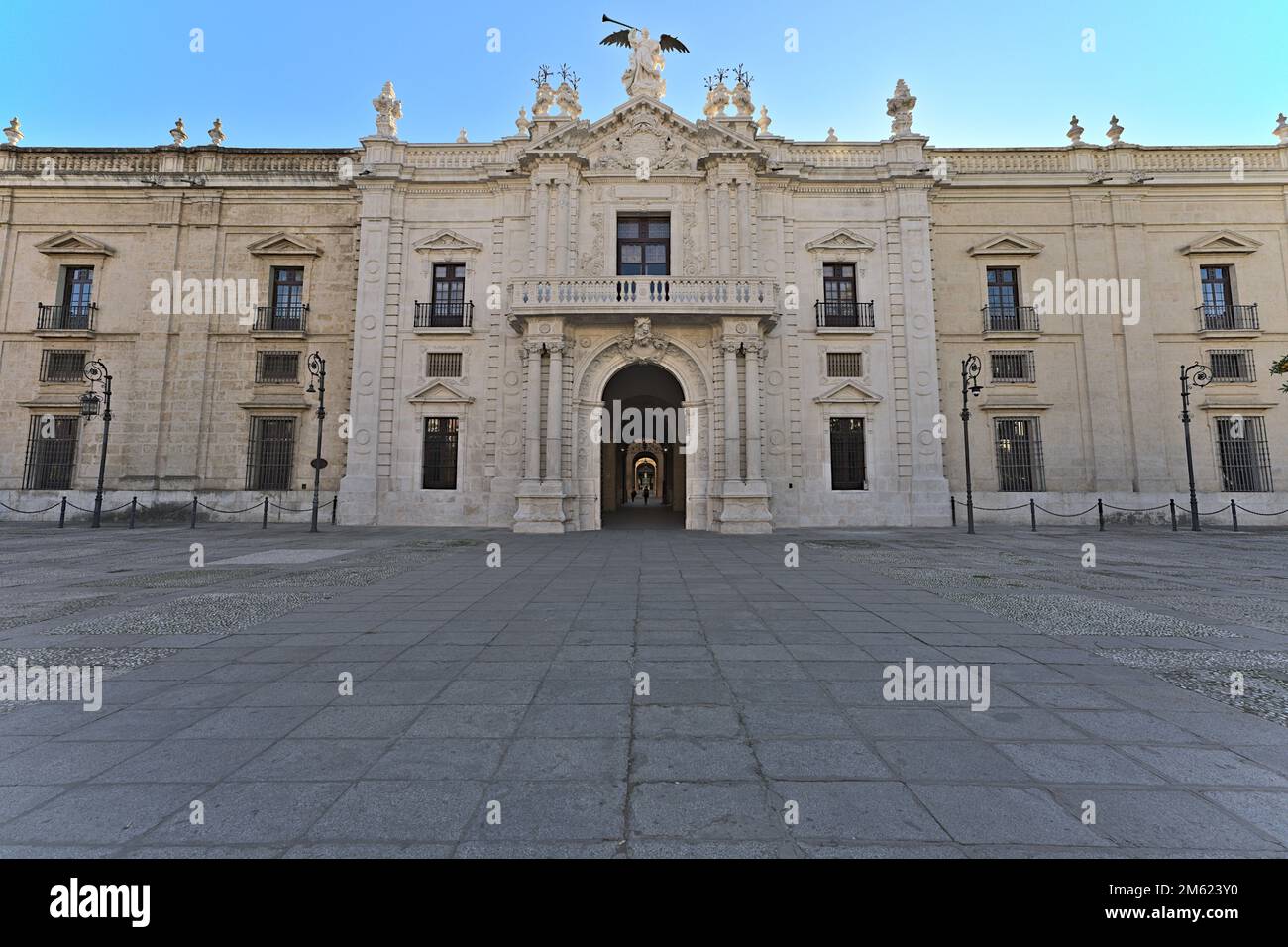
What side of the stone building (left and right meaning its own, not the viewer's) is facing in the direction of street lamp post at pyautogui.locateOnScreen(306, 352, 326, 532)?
right

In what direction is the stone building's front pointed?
toward the camera
